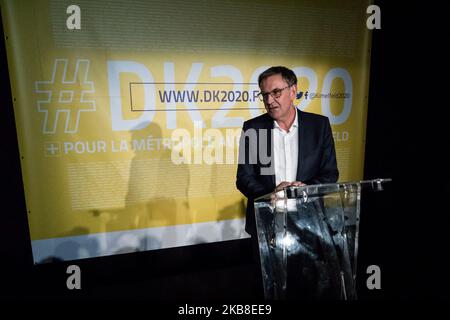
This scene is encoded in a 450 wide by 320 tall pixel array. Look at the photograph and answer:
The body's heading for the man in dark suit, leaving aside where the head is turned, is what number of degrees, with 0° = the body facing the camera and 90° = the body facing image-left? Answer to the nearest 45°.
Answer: approximately 0°
